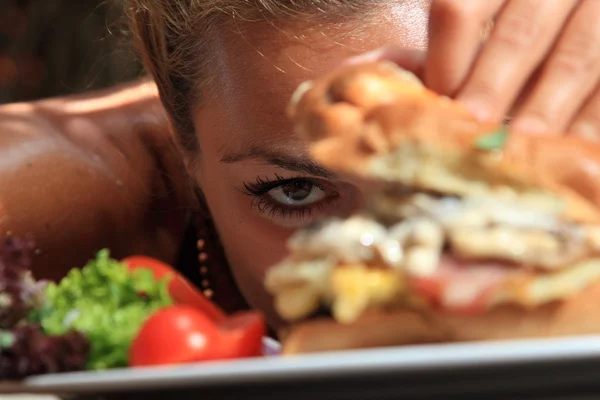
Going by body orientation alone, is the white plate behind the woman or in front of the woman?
in front

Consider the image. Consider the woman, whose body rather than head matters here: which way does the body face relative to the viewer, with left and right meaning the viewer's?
facing the viewer
